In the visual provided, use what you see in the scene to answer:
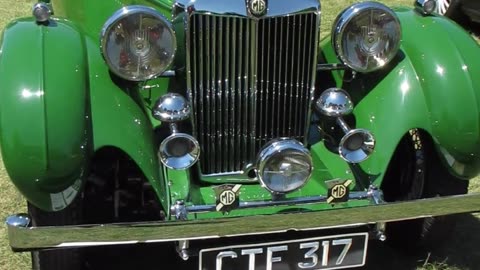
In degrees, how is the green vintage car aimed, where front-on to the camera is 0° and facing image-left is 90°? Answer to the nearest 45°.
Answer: approximately 0°
